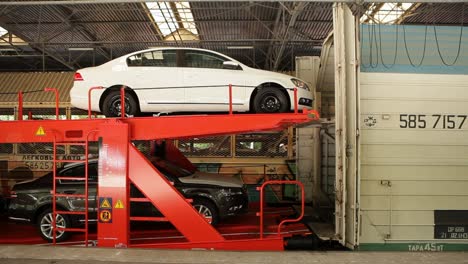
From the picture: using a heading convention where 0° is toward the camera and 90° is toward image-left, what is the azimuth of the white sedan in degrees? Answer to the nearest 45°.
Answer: approximately 270°
